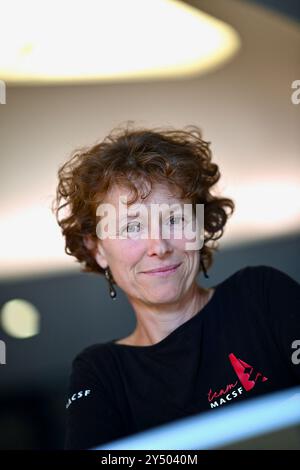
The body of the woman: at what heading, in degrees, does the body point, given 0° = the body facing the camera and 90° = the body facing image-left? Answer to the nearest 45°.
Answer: approximately 0°
